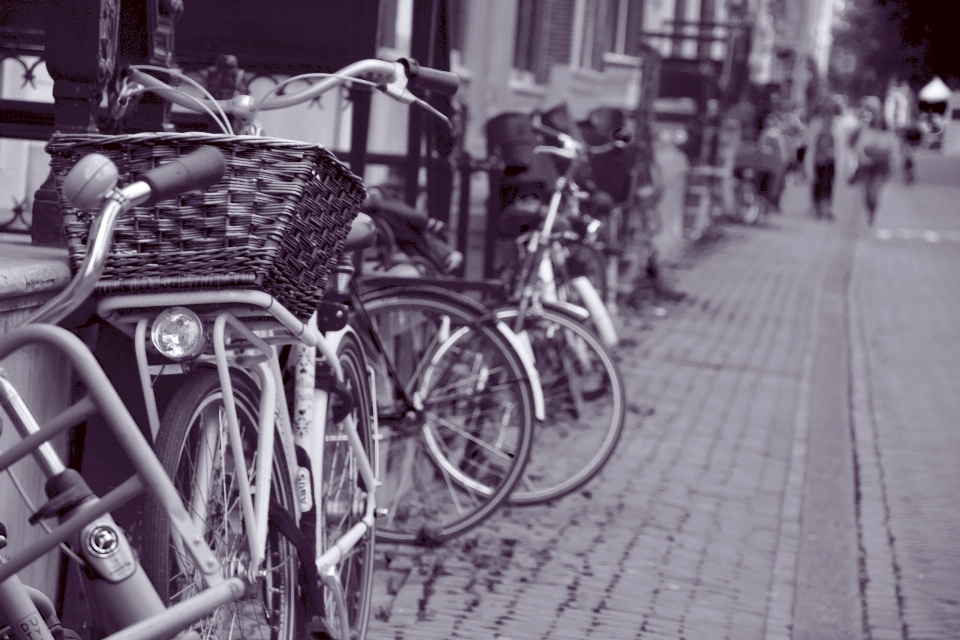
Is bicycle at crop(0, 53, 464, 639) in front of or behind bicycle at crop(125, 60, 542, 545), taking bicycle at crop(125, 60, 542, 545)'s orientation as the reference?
in front

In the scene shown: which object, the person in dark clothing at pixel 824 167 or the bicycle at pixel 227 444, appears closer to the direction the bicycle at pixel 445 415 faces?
the bicycle

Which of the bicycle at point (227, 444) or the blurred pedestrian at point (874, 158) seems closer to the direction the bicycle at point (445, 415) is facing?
the bicycle
